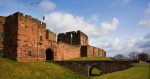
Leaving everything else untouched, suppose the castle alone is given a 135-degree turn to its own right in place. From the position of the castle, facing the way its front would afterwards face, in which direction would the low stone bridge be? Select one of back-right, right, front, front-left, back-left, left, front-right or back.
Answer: back
